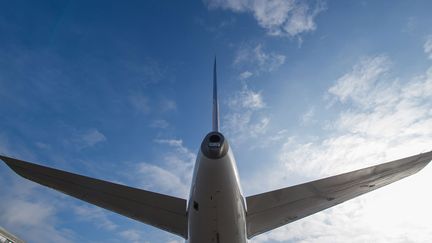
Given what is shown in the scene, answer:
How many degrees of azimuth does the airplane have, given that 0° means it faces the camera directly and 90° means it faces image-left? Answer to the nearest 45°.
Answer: approximately 180°
